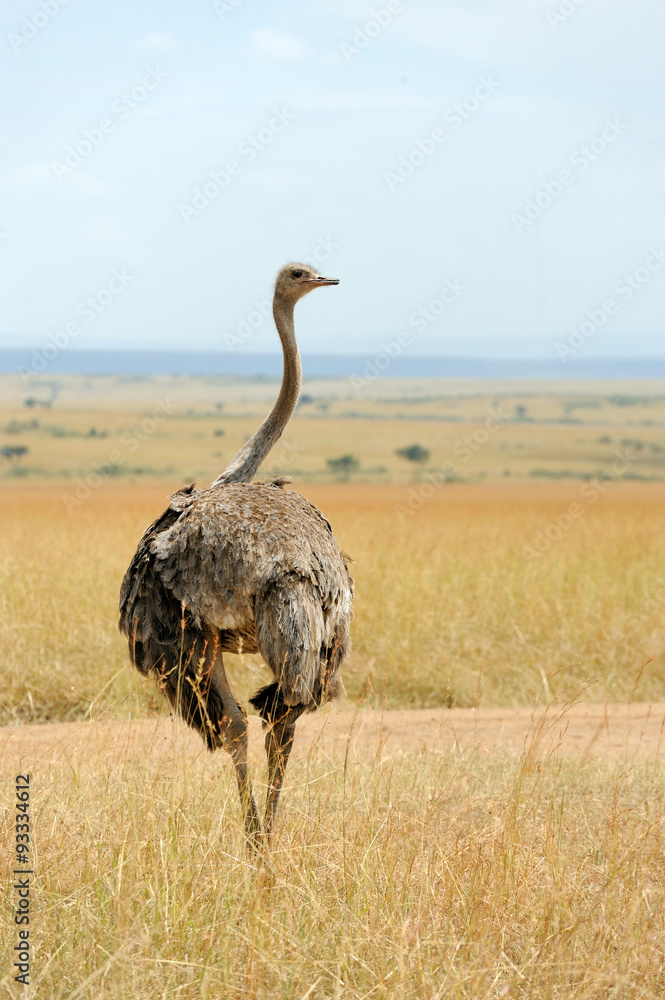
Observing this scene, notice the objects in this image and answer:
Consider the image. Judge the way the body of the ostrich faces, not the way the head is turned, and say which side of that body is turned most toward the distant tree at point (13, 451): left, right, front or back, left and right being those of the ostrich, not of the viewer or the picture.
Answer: front

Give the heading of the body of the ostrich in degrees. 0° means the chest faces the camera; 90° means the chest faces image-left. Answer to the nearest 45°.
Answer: approximately 180°
